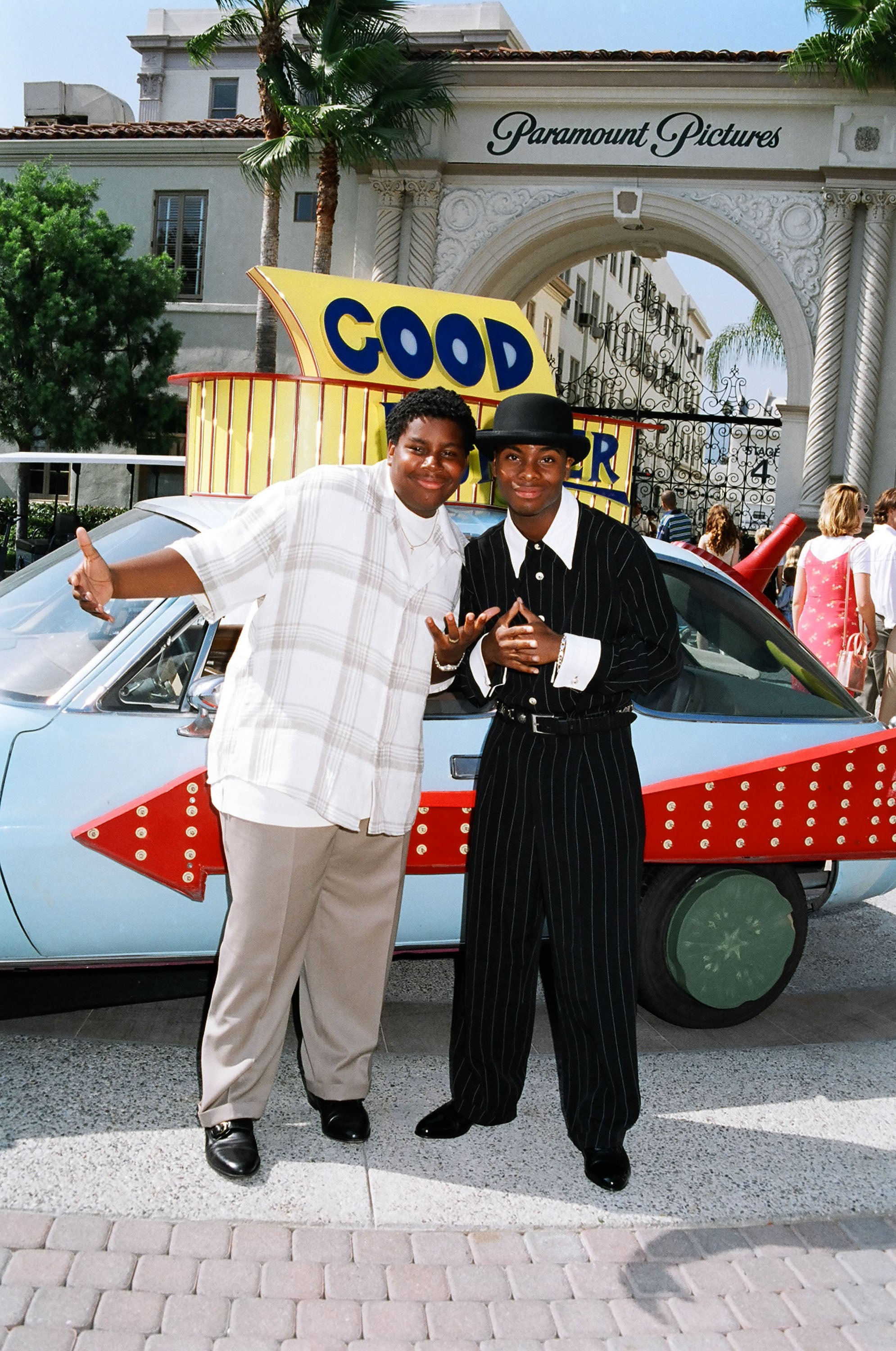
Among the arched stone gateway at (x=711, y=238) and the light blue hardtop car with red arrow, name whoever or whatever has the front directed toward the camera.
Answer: the arched stone gateway

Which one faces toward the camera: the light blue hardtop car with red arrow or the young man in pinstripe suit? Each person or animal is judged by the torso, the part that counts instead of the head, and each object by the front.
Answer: the young man in pinstripe suit

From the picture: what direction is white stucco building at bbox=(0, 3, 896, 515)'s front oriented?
toward the camera

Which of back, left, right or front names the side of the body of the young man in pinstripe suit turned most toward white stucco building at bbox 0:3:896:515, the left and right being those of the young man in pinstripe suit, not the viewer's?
back

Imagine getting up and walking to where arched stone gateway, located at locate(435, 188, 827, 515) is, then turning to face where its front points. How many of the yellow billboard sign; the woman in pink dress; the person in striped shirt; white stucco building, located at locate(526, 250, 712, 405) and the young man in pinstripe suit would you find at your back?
1

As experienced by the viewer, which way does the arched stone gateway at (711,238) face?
facing the viewer

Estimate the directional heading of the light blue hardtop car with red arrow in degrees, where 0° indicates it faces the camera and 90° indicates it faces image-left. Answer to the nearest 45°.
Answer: approximately 90°

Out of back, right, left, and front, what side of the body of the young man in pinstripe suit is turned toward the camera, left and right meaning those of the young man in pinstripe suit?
front

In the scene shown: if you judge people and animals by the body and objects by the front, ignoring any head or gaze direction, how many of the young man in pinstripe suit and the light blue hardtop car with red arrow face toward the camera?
1

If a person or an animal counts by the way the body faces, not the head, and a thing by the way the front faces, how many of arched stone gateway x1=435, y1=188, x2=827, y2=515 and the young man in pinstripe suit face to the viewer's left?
0

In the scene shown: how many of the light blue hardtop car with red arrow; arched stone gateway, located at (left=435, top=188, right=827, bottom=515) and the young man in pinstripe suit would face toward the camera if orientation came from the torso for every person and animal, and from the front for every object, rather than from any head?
2

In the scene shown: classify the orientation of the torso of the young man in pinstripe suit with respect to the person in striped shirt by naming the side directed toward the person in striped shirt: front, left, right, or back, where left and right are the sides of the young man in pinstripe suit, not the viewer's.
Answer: back

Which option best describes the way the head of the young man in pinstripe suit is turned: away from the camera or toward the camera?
toward the camera

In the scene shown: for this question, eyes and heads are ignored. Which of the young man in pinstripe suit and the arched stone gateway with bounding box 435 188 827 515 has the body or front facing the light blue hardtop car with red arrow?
the arched stone gateway
